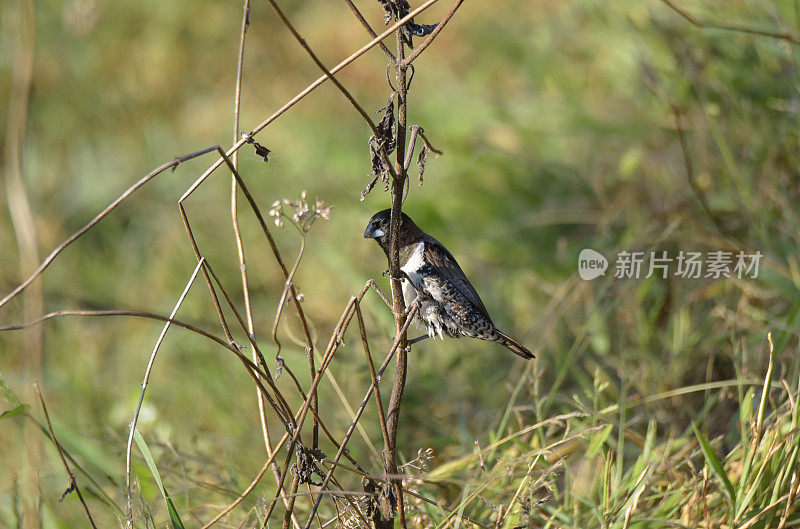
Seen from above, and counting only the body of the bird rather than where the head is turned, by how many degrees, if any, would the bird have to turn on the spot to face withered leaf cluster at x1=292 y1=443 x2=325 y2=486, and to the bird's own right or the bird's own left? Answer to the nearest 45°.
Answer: approximately 45° to the bird's own left

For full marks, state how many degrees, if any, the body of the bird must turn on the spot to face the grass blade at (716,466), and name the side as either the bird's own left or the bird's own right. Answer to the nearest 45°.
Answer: approximately 135° to the bird's own left

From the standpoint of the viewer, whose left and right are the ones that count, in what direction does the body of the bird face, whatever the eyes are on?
facing to the left of the viewer

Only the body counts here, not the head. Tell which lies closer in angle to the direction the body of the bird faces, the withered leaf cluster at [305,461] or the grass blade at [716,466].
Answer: the withered leaf cluster

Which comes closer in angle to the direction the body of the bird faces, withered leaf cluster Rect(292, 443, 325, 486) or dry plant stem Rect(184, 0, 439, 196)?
the withered leaf cluster
